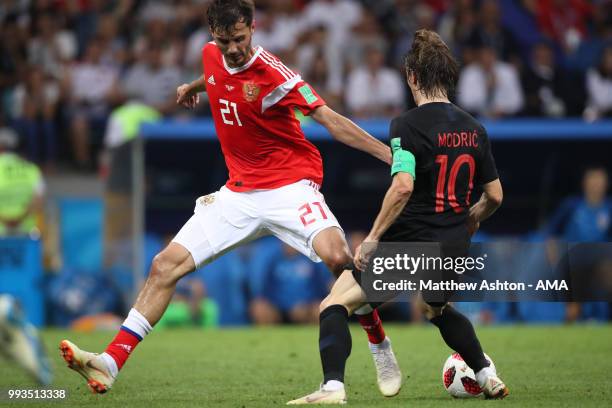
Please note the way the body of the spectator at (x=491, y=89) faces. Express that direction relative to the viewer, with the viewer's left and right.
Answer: facing the viewer

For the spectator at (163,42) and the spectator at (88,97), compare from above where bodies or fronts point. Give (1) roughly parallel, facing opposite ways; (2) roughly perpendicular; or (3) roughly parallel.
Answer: roughly parallel

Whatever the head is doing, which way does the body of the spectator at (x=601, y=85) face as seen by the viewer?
toward the camera

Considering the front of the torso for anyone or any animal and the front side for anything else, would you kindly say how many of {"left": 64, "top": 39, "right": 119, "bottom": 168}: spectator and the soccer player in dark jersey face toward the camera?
1

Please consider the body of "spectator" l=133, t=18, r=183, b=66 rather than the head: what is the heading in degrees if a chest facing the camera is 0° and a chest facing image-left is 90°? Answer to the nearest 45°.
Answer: approximately 0°

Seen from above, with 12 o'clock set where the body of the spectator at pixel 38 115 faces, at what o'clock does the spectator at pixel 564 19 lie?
the spectator at pixel 564 19 is roughly at 9 o'clock from the spectator at pixel 38 115.

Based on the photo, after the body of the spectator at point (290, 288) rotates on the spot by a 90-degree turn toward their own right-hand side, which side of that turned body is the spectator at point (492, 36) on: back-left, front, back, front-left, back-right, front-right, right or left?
back-right

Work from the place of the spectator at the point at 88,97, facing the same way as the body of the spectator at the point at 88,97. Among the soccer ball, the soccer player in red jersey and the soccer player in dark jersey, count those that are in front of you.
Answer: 3

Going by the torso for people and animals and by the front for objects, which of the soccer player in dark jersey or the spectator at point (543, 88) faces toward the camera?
the spectator

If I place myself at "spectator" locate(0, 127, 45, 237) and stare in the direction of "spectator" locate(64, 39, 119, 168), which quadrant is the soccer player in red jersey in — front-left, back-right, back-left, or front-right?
back-right

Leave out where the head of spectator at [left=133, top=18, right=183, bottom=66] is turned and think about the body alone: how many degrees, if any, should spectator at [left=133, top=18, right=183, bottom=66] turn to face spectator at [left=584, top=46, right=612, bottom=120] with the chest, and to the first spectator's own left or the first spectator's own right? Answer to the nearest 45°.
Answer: approximately 90° to the first spectator's own left

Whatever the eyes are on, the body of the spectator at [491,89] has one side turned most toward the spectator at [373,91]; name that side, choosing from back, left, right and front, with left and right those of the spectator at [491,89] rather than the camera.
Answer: right

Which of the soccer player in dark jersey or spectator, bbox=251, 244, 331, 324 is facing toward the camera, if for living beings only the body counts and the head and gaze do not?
the spectator

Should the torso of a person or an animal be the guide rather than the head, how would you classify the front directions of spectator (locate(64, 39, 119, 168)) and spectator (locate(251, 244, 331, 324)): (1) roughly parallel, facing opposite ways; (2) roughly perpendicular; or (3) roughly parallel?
roughly parallel

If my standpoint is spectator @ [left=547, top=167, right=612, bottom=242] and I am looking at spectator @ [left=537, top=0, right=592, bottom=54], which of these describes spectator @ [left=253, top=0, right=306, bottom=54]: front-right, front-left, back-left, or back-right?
front-left

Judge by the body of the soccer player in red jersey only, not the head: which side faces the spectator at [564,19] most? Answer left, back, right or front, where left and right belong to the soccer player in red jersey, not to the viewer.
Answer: back

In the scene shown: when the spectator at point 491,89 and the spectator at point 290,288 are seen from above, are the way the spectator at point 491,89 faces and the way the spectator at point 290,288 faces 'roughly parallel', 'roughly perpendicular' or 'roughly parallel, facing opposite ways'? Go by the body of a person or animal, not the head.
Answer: roughly parallel

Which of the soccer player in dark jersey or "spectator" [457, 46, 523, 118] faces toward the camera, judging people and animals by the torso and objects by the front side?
the spectator
